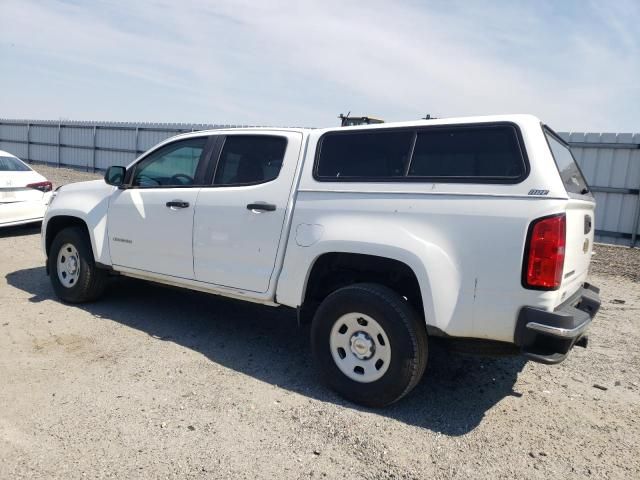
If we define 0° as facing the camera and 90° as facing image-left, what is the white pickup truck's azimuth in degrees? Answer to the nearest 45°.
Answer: approximately 135°

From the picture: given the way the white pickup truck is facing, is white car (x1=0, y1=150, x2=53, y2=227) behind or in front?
in front
